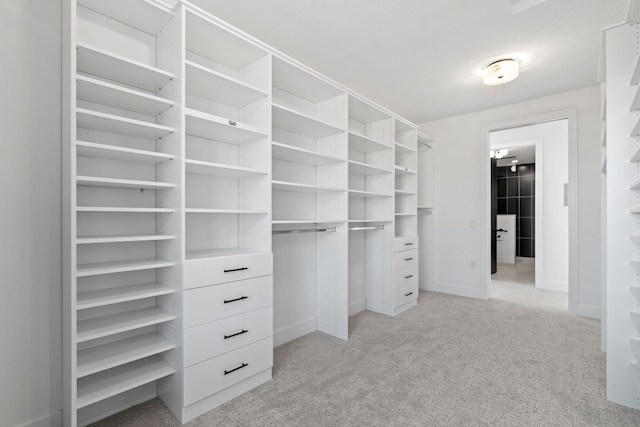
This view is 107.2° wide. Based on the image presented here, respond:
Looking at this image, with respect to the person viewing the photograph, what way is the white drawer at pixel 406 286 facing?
facing the viewer and to the right of the viewer

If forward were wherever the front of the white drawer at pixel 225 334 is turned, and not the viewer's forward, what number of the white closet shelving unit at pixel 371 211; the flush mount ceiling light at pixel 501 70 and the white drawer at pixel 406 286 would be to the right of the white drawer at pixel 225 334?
0

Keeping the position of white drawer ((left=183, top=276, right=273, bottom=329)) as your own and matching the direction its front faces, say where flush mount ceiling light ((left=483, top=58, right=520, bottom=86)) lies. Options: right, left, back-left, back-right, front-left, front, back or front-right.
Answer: front-left

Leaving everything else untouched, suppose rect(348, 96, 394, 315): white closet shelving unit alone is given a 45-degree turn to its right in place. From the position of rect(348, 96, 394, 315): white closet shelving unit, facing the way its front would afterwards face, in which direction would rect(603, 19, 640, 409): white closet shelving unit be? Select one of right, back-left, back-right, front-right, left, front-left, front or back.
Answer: front-left

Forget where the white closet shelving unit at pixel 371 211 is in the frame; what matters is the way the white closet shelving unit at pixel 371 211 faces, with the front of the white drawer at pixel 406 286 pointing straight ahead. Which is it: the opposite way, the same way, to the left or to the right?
the same way

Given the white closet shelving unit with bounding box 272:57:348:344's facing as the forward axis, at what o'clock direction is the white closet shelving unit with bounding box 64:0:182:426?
the white closet shelving unit with bounding box 64:0:182:426 is roughly at 3 o'clock from the white closet shelving unit with bounding box 272:57:348:344.

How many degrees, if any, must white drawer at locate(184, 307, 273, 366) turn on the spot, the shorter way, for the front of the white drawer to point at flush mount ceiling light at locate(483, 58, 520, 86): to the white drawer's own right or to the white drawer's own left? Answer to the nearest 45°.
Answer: approximately 45° to the white drawer's own left

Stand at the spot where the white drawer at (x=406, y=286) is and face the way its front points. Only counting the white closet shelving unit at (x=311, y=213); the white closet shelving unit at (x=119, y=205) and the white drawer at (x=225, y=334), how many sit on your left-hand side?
0

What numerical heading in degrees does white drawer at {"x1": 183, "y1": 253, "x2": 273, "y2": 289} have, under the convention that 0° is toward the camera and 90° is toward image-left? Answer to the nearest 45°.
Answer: approximately 315°

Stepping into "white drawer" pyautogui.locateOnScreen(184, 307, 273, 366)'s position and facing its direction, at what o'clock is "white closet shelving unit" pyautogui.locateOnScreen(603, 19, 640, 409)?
The white closet shelving unit is roughly at 11 o'clock from the white drawer.

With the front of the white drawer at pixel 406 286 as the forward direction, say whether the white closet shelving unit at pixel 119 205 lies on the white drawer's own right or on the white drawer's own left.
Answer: on the white drawer's own right

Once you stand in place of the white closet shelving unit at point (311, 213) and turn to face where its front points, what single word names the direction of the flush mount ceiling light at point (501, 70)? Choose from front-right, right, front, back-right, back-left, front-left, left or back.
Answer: front-left

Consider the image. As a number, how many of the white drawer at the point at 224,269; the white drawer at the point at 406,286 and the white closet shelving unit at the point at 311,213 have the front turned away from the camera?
0

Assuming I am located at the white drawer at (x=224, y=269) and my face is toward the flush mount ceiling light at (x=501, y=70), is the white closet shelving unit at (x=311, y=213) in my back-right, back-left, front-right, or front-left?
front-left

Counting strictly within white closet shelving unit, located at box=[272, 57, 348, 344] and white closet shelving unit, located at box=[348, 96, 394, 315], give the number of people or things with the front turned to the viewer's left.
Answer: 0

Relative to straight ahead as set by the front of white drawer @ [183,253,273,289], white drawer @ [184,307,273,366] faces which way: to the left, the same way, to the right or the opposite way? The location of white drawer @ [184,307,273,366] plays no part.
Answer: the same way

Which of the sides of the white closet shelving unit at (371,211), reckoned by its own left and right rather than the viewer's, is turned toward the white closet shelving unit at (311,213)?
right
